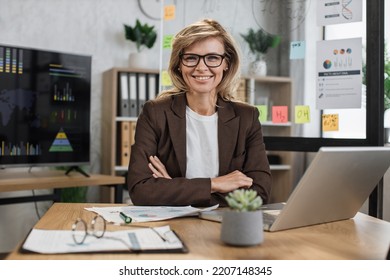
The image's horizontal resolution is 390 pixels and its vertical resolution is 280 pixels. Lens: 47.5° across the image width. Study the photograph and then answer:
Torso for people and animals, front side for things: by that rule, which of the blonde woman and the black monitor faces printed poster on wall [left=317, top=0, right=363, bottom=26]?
the black monitor

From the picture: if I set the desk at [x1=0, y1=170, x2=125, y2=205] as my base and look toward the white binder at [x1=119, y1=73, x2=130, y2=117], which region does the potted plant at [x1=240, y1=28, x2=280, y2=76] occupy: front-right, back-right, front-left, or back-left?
front-right

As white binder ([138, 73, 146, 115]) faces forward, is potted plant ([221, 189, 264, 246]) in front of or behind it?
in front

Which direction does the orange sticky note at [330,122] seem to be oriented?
toward the camera

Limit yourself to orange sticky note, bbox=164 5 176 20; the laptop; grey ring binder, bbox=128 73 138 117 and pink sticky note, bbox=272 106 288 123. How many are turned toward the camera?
3

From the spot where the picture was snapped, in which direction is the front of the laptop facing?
facing away from the viewer and to the left of the viewer

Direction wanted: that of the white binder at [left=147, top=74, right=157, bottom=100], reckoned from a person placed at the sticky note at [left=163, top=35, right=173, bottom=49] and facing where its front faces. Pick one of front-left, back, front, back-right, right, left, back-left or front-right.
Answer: back

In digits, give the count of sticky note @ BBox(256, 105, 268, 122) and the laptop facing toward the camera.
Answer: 1

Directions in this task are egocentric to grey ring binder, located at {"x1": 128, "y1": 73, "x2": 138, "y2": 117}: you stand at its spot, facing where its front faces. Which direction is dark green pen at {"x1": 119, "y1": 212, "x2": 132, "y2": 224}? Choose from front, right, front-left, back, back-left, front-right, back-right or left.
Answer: front

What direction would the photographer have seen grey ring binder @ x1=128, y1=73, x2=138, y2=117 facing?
facing the viewer
